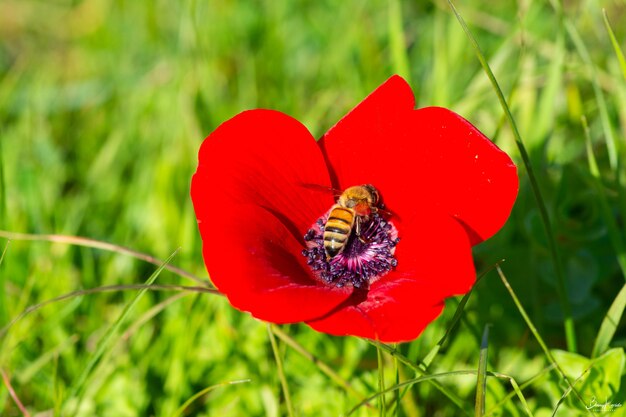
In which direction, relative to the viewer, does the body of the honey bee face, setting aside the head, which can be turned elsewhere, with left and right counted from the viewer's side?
facing away from the viewer and to the right of the viewer

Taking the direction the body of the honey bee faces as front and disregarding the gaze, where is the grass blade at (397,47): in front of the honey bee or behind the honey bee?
in front
